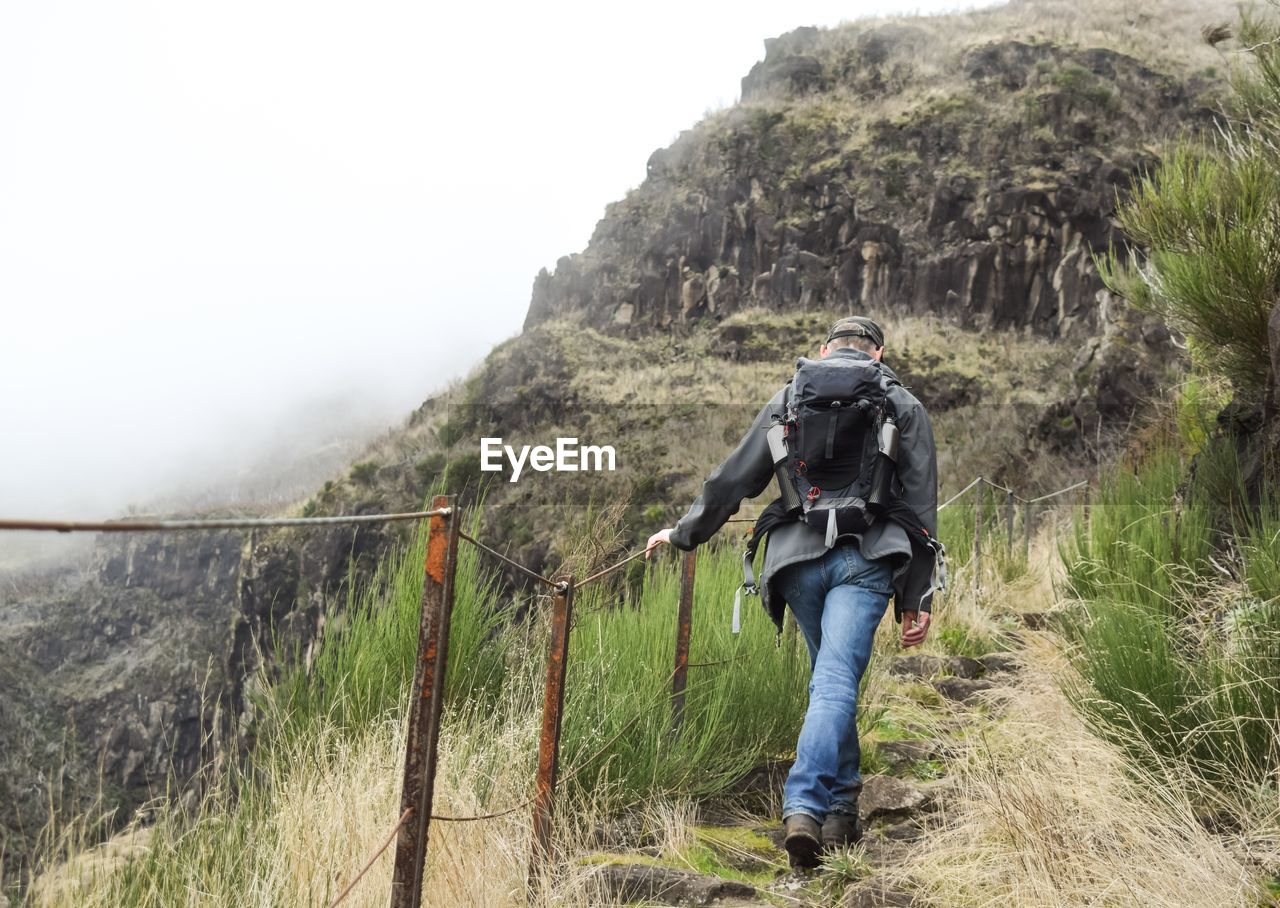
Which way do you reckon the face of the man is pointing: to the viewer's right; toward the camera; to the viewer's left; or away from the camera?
away from the camera

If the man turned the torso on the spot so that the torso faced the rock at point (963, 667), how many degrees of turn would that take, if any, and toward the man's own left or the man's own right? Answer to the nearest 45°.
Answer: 0° — they already face it

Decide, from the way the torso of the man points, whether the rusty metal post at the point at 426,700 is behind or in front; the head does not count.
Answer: behind

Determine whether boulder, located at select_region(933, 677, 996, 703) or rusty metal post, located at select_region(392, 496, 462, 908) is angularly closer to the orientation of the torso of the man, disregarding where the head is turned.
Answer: the boulder

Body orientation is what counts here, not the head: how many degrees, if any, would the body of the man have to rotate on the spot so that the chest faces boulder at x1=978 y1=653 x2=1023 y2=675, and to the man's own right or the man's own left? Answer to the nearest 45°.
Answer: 0° — they already face it

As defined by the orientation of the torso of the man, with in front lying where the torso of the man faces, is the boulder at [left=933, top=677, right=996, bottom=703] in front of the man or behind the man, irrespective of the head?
in front

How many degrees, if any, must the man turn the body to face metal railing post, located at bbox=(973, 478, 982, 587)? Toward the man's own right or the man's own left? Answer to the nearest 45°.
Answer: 0° — they already face it

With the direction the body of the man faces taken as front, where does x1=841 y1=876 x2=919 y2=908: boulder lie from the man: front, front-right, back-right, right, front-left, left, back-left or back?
back

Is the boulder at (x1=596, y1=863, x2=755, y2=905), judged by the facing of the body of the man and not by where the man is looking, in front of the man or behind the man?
behind

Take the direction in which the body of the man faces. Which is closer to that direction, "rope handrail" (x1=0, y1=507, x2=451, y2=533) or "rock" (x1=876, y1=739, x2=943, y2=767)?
the rock

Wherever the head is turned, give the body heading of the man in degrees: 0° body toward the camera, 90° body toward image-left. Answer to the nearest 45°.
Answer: approximately 180°

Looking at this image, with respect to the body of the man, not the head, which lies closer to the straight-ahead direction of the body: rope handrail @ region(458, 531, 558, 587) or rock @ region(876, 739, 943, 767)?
the rock

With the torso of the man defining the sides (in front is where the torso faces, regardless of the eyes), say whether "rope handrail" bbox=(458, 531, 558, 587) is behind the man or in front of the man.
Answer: behind
